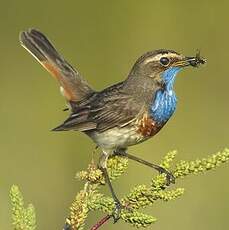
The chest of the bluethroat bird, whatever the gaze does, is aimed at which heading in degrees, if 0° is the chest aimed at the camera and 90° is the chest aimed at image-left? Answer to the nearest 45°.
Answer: approximately 270°
